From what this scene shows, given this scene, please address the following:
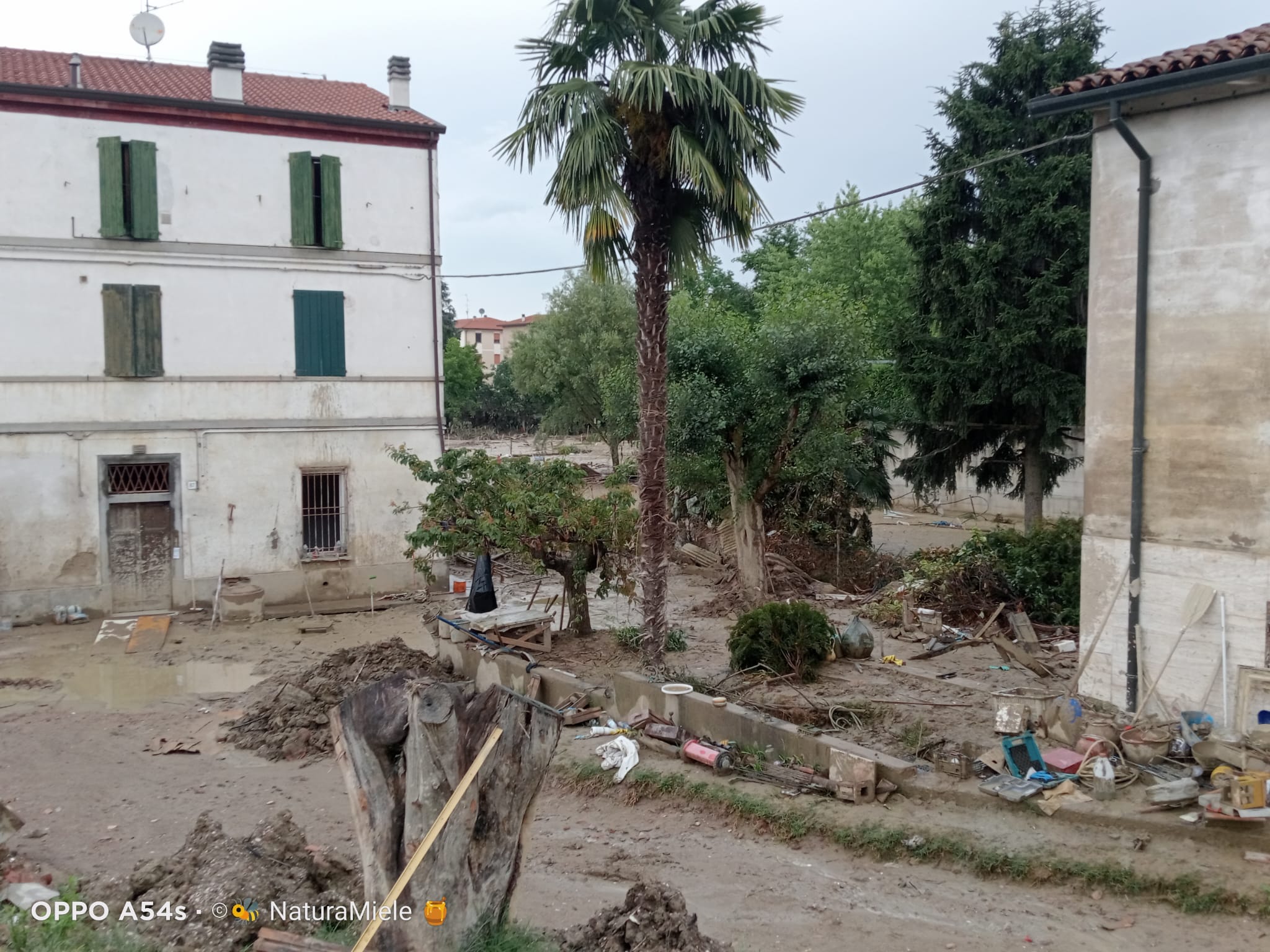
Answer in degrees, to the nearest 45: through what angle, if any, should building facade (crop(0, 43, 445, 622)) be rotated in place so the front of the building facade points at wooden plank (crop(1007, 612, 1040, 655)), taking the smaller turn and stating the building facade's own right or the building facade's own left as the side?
approximately 45° to the building facade's own left

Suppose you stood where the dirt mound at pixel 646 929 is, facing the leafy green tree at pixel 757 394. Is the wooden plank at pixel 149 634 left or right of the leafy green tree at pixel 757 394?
left

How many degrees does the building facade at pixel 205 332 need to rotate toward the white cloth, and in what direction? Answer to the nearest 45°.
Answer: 0° — it already faces it

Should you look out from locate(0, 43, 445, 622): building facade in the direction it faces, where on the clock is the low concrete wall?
The low concrete wall is roughly at 11 o'clock from the building facade.

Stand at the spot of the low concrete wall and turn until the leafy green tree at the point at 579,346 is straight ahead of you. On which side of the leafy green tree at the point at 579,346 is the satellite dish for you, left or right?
left

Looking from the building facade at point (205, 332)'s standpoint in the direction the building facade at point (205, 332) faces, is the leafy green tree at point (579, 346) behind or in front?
behind

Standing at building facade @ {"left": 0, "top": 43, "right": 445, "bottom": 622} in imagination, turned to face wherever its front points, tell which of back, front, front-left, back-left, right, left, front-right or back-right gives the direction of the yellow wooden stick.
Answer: front

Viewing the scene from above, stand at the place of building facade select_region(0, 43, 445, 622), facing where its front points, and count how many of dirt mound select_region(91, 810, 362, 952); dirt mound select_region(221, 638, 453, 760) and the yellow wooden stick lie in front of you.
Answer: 3

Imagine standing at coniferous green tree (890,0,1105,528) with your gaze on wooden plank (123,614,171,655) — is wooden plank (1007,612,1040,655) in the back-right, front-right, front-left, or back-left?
front-left

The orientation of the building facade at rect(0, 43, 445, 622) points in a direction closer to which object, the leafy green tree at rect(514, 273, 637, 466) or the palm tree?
the palm tree

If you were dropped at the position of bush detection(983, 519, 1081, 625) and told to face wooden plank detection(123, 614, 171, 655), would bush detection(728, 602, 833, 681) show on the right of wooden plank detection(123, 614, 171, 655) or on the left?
left

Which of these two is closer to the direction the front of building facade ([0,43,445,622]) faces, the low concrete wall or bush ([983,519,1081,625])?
the low concrete wall

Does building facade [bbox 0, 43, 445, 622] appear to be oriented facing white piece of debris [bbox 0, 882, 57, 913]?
yes

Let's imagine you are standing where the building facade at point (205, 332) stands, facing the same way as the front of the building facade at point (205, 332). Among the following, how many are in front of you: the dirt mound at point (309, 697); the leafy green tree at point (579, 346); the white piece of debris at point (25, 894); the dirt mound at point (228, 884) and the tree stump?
4

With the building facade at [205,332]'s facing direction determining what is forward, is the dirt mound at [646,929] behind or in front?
in front

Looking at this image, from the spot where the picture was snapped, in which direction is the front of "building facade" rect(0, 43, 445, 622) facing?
facing the viewer

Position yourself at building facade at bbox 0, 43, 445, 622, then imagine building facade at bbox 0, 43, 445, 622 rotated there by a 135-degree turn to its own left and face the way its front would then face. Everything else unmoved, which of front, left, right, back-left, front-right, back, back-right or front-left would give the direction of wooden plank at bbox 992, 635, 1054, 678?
right

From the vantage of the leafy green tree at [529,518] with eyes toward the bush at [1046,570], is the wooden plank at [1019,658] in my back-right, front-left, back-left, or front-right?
front-right

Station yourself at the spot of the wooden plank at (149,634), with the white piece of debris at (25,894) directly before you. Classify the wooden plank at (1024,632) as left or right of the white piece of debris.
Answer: left
